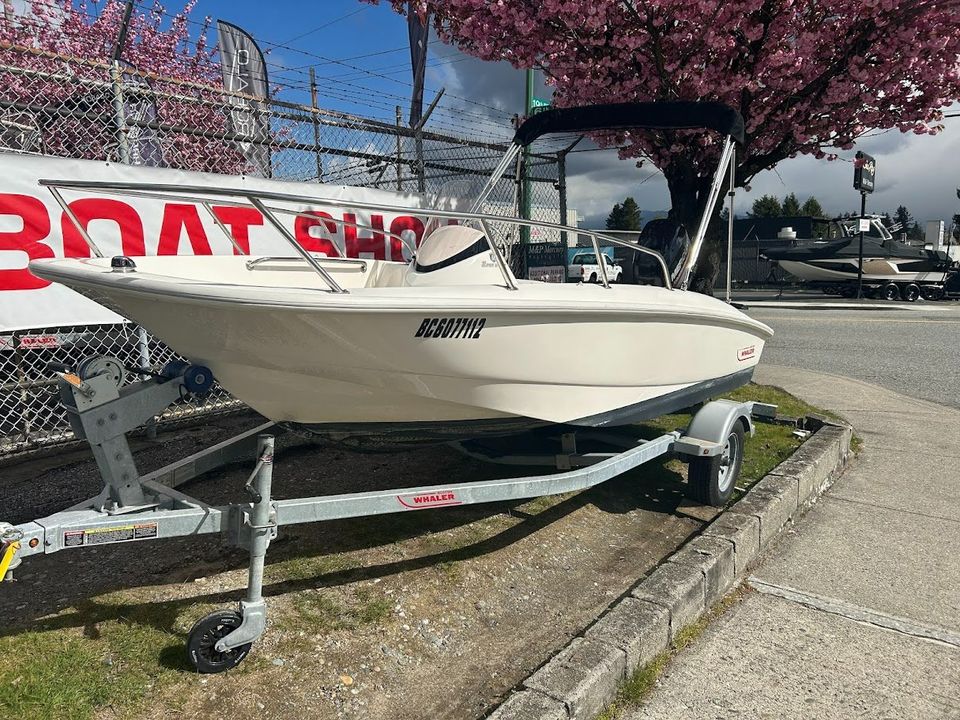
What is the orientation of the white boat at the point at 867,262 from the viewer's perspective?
to the viewer's left

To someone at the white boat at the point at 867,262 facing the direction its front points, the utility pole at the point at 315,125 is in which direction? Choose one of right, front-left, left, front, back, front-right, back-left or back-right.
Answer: left

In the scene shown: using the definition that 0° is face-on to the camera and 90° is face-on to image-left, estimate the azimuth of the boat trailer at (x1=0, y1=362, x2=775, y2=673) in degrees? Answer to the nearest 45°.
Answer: approximately 45°

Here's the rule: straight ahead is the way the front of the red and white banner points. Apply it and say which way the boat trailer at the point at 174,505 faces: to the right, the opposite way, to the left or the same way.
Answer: to the right

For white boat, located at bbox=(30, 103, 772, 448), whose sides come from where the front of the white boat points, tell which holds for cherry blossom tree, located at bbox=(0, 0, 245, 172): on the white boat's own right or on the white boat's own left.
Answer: on the white boat's own right

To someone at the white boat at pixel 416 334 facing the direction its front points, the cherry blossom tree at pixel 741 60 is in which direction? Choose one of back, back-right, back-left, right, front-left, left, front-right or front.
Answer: back

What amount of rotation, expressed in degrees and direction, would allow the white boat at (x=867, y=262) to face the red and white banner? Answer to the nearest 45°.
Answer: approximately 90° to its left

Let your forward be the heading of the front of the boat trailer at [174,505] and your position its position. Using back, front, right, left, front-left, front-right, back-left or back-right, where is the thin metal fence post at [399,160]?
back-right

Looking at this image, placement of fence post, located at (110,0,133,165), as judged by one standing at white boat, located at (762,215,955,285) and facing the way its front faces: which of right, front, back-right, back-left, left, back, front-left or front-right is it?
left

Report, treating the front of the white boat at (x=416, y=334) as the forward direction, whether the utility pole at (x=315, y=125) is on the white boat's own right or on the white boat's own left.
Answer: on the white boat's own right

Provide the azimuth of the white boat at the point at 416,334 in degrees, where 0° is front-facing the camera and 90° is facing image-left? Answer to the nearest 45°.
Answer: approximately 45°

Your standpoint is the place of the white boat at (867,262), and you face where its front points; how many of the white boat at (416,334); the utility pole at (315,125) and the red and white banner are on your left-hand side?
3

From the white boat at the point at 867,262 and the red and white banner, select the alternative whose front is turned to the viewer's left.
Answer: the white boat

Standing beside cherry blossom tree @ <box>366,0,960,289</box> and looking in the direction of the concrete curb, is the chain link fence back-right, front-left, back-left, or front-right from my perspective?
front-right

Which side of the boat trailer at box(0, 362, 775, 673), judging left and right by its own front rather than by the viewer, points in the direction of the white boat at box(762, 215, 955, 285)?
back

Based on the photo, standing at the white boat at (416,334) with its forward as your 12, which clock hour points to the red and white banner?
The red and white banner is roughly at 3 o'clock from the white boat.
